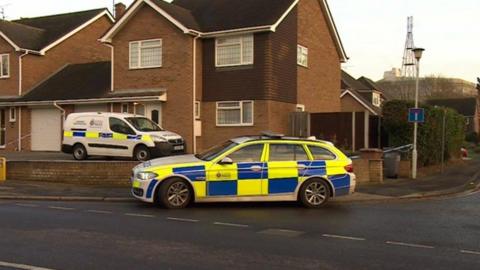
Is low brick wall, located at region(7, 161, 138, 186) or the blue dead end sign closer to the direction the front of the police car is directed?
the low brick wall

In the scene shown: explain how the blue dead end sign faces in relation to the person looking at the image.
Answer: facing the viewer

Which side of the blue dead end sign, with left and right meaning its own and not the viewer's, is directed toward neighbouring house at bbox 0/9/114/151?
right

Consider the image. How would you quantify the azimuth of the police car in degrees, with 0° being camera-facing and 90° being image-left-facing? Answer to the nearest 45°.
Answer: approximately 90°

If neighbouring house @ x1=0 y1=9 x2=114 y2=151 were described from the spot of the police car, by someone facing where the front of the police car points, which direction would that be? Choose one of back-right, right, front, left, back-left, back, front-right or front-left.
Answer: front-right

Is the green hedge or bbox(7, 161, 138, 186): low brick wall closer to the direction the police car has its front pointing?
the low brick wall

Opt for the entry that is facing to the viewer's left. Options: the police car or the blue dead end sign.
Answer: the police car

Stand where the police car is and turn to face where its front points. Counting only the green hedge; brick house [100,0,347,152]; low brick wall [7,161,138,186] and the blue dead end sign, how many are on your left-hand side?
0

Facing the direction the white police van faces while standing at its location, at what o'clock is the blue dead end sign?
The blue dead end sign is roughly at 11 o'clock from the white police van.

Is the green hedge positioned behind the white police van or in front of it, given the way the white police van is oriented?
in front

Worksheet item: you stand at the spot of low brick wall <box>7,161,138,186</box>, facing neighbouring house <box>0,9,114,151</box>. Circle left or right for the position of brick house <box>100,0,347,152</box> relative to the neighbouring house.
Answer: right

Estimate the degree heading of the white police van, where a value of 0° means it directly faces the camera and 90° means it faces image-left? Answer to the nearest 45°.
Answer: approximately 315°

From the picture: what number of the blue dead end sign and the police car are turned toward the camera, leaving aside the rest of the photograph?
1

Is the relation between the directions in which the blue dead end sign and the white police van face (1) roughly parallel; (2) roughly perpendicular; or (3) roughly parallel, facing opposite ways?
roughly perpendicular

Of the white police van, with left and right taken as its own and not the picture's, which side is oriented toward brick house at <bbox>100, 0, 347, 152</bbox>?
left

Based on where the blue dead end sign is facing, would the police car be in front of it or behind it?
in front
